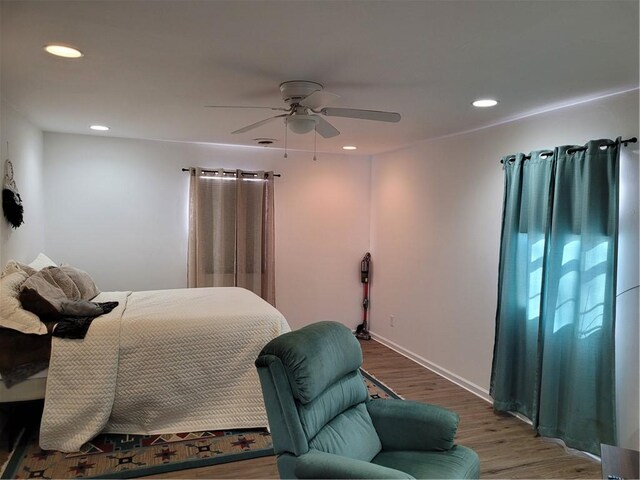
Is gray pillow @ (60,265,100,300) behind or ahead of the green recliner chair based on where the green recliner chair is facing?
behind

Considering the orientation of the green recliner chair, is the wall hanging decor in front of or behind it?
behind

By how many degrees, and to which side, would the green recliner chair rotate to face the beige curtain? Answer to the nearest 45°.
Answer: approximately 180°

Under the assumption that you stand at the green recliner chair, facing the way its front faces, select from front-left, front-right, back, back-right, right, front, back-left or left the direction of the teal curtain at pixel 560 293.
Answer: left

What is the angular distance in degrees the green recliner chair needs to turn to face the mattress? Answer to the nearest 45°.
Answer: approximately 135° to its right

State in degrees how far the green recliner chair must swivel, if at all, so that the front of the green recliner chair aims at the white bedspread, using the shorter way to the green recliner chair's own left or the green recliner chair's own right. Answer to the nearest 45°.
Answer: approximately 180°

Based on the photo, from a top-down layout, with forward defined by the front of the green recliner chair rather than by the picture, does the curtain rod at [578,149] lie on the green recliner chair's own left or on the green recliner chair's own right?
on the green recliner chair's own left

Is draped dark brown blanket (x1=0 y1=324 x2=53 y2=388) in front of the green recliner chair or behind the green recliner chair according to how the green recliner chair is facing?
behind

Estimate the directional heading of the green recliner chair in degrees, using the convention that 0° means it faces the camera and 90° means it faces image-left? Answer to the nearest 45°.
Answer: approximately 315°
